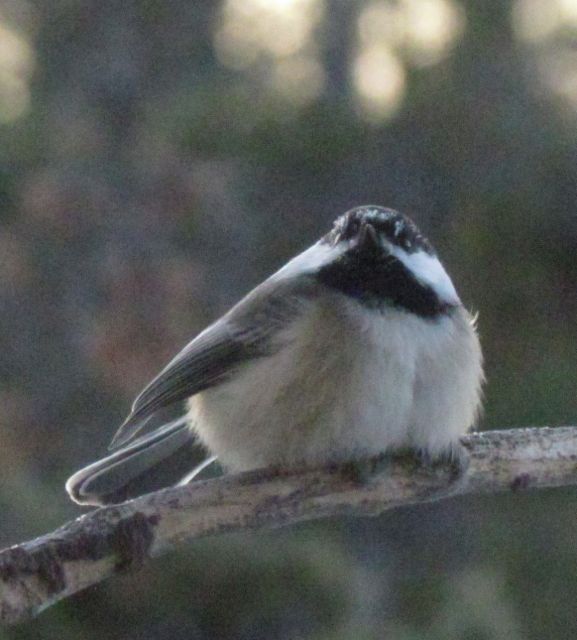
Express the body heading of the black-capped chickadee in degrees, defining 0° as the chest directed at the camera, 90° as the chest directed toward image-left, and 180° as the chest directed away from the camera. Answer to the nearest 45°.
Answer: approximately 315°
